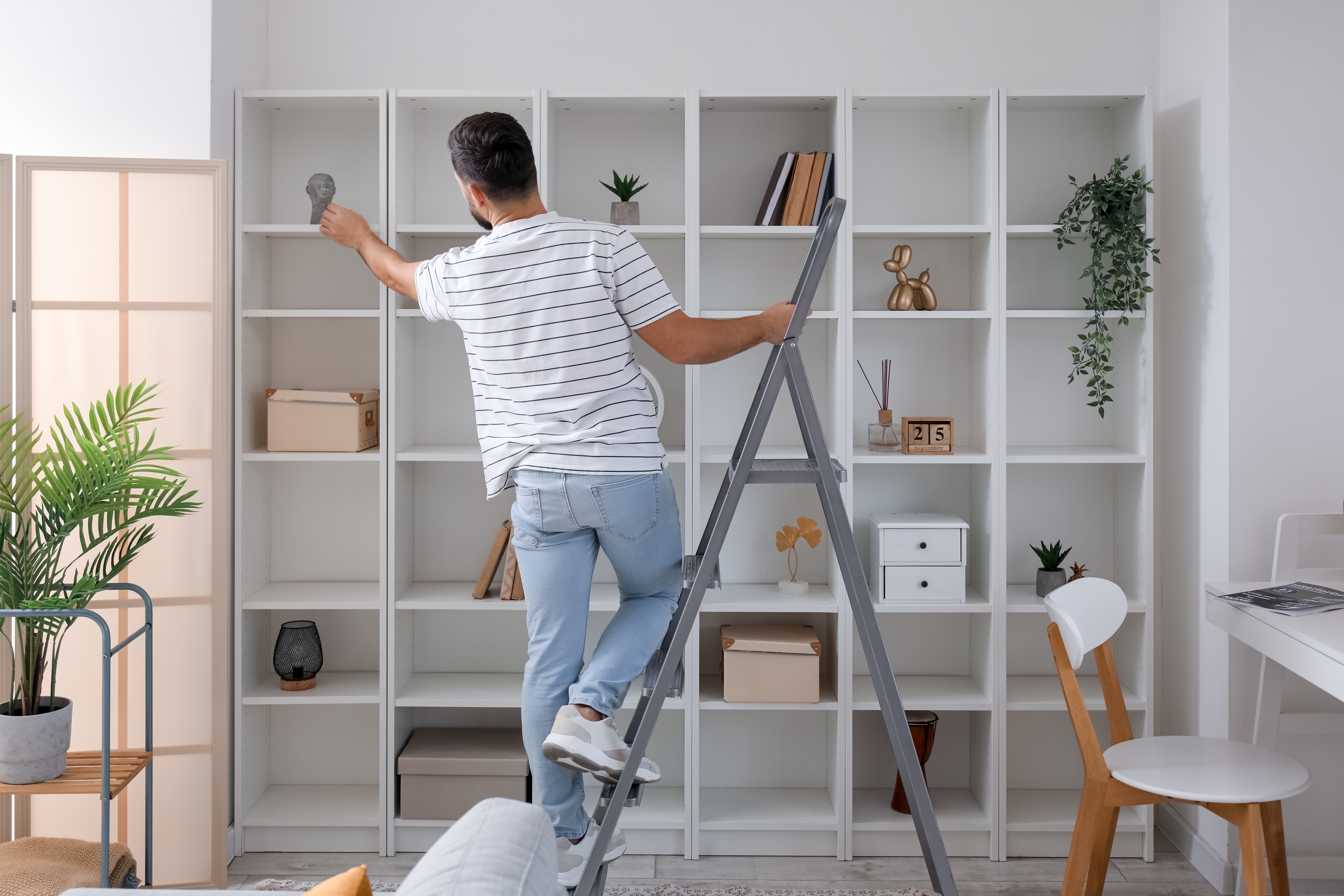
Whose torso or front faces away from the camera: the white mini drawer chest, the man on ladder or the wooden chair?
the man on ladder

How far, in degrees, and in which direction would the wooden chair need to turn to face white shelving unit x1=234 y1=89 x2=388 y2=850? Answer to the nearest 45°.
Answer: approximately 180°

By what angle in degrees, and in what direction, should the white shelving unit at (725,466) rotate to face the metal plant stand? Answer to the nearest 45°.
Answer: approximately 45° to its right

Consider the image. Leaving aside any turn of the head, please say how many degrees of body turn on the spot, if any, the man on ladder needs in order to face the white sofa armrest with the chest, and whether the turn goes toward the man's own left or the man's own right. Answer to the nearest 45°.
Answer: approximately 180°

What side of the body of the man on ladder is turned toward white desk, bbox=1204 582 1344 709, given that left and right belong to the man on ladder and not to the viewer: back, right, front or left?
right

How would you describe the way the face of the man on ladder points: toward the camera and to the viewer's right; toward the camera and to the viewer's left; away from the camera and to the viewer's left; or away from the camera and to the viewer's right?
away from the camera and to the viewer's left

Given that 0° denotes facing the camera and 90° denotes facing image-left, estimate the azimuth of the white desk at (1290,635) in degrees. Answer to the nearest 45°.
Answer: approximately 45°

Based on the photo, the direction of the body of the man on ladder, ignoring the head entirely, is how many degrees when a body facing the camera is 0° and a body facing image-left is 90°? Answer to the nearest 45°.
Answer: approximately 180°

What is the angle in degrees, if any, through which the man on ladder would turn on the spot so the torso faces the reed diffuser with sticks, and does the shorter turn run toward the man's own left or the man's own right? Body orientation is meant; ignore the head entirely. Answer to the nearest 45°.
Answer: approximately 45° to the man's own right

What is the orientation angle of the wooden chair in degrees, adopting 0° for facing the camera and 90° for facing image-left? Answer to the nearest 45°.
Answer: approximately 270°
